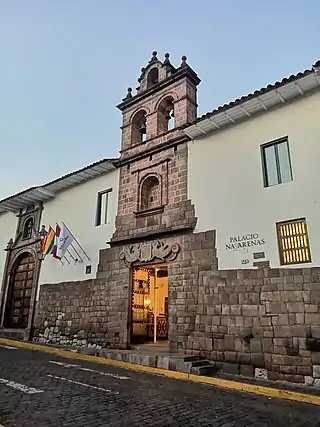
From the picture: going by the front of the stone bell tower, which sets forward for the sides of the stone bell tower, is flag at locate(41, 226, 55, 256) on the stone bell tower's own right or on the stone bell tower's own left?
on the stone bell tower's own right

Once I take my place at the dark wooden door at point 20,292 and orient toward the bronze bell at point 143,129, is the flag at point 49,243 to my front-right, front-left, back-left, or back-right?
front-right

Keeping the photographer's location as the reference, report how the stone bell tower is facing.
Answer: facing the viewer and to the left of the viewer

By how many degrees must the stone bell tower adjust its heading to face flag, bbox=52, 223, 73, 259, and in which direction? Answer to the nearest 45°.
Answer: approximately 90° to its right

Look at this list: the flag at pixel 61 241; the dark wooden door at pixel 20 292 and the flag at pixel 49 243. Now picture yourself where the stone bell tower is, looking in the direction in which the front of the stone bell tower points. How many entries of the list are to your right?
3

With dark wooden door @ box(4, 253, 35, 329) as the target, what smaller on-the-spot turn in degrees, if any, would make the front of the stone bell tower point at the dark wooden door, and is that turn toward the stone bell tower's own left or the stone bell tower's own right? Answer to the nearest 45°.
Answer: approximately 90° to the stone bell tower's own right
